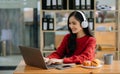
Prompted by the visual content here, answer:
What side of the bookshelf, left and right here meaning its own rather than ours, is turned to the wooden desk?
front

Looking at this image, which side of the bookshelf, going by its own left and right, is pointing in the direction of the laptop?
front

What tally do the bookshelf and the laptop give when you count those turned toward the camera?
1

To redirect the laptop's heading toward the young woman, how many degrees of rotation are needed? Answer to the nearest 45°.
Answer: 0° — it already faces them

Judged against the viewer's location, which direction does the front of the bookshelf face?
facing the viewer

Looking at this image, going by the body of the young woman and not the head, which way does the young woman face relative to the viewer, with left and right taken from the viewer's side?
facing the viewer and to the left of the viewer

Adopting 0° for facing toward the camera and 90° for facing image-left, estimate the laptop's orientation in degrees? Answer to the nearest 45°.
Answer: approximately 225°

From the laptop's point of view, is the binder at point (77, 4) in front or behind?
in front

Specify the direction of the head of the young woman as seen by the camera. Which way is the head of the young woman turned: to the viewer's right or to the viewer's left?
to the viewer's left

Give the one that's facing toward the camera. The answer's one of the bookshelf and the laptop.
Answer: the bookshelf

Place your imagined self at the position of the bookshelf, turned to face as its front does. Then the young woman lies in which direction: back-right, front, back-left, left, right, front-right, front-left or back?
front

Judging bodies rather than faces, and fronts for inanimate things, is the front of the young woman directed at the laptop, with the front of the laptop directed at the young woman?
yes

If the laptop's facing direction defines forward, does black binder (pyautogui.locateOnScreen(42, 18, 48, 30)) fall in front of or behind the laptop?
in front

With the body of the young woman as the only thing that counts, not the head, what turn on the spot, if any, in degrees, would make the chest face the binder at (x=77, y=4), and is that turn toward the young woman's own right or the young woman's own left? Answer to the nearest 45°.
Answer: approximately 135° to the young woman's own right

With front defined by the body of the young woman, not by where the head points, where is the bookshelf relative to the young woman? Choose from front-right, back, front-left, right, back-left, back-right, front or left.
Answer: back-right

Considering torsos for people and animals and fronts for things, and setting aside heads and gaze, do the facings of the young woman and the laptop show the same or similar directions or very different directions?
very different directions
